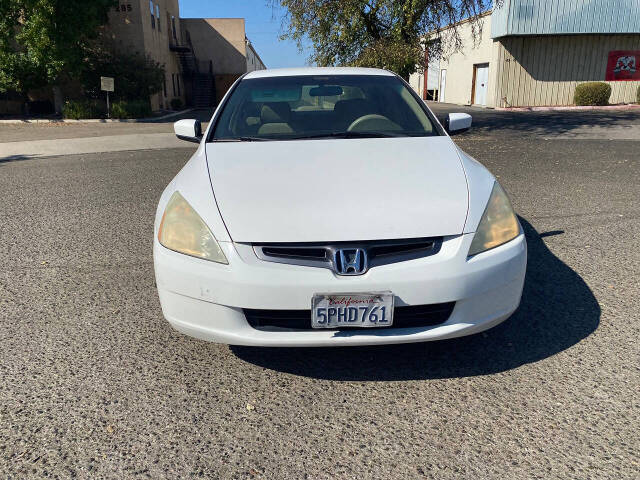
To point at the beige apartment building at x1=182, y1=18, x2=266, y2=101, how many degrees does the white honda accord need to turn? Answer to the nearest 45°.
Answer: approximately 180°

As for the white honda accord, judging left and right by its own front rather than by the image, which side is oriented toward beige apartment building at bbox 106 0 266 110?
back

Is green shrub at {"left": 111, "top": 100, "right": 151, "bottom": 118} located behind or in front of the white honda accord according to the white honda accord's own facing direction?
behind

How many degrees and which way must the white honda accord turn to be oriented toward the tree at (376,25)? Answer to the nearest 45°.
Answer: approximately 180°

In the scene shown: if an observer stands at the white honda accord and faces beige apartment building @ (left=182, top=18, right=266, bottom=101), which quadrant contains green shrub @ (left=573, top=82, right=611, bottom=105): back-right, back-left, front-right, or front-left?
front-right

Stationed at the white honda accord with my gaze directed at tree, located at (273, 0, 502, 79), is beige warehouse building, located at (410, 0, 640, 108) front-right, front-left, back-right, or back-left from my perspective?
front-right

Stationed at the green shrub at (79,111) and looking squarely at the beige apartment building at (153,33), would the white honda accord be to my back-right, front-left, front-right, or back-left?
back-right

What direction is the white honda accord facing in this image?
toward the camera

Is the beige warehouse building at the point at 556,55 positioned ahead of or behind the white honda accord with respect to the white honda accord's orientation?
behind

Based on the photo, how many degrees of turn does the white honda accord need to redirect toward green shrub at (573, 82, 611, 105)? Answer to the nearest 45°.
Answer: approximately 135° to its left

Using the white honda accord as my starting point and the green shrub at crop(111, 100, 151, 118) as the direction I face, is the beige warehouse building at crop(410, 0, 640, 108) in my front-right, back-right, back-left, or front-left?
front-right
